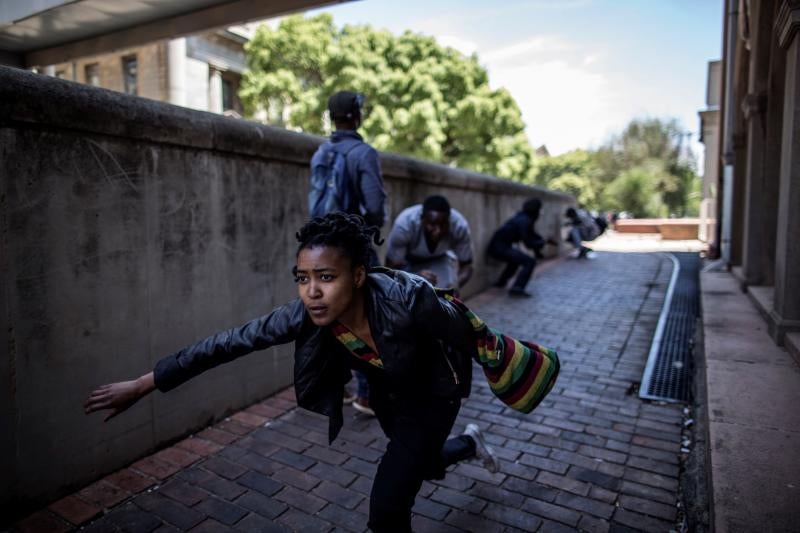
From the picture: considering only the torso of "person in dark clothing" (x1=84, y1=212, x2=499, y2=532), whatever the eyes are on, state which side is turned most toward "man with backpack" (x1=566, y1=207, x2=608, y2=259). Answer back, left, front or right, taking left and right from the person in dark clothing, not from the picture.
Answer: back

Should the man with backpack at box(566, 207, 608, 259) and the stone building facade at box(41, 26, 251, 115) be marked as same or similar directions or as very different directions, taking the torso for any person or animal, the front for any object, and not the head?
very different directions

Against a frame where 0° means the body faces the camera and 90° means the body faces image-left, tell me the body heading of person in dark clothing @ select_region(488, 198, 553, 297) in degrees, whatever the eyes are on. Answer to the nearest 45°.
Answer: approximately 270°

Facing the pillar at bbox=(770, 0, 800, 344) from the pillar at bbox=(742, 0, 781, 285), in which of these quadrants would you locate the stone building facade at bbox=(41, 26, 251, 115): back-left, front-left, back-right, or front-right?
back-right

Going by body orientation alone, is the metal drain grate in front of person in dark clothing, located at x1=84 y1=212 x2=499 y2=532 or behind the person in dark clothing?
behind

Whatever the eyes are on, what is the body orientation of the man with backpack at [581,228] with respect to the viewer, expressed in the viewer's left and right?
facing to the left of the viewer
